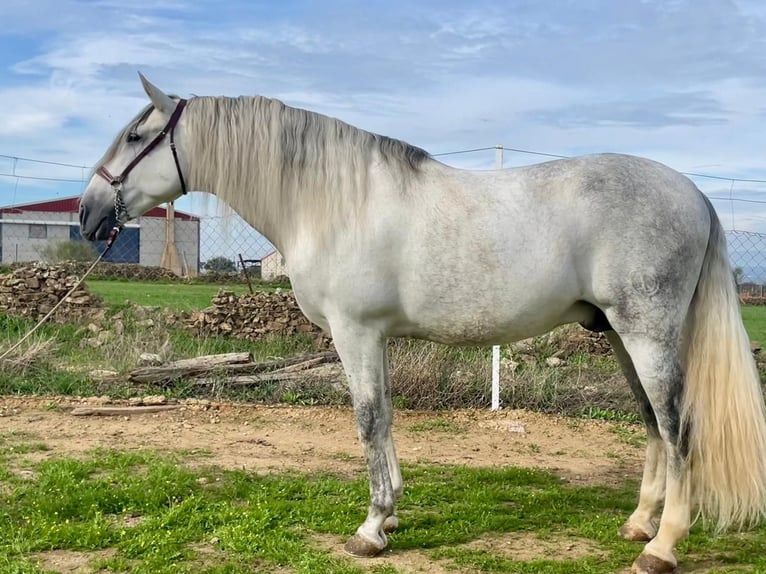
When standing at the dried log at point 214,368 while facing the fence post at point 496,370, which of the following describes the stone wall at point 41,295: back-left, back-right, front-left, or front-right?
back-left

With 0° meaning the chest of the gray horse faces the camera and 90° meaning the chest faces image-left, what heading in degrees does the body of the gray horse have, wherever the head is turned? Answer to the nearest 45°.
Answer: approximately 90°

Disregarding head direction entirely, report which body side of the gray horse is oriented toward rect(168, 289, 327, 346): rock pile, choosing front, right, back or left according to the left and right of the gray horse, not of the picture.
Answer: right

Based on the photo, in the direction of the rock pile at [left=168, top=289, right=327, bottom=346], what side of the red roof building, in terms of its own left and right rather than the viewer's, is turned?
front

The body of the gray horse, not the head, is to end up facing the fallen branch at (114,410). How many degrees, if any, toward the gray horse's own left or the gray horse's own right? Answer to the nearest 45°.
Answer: approximately 45° to the gray horse's own right

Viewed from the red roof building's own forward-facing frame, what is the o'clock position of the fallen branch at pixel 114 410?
The fallen branch is roughly at 12 o'clock from the red roof building.

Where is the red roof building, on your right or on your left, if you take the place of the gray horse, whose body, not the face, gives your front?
on your right

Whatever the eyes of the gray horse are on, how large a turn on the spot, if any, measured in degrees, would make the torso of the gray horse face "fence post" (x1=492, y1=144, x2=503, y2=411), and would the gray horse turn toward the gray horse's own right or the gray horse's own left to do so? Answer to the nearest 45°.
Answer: approximately 90° to the gray horse's own right

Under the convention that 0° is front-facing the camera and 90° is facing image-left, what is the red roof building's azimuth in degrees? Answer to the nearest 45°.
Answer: approximately 0°

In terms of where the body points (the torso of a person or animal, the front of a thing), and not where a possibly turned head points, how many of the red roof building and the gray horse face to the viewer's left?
1

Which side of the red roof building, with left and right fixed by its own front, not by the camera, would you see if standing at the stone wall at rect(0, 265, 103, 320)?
front
